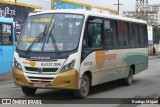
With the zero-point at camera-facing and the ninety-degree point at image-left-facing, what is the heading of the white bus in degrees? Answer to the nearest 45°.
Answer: approximately 45°
